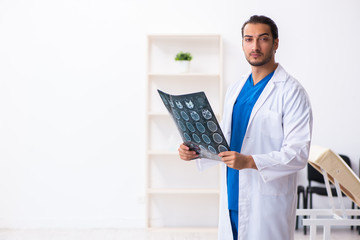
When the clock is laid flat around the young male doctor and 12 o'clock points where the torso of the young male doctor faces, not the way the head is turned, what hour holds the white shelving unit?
The white shelving unit is roughly at 4 o'clock from the young male doctor.

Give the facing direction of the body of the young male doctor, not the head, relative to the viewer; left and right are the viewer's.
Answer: facing the viewer and to the left of the viewer

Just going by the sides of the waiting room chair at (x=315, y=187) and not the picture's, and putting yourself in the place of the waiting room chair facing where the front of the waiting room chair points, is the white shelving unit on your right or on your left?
on your right

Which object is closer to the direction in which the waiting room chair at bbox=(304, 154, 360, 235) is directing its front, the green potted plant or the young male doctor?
the young male doctor

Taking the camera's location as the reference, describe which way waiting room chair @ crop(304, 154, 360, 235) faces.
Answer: facing the viewer

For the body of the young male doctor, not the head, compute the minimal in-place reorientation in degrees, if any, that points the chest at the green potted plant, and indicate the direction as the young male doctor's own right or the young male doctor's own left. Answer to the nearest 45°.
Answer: approximately 135° to the young male doctor's own right

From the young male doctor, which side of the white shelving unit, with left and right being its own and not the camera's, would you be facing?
front

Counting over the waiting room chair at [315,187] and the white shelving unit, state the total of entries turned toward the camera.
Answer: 2

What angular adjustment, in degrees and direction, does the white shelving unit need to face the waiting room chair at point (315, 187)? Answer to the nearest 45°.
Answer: approximately 90° to its left

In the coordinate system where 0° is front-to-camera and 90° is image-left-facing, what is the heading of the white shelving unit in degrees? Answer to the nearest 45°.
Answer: approximately 0°

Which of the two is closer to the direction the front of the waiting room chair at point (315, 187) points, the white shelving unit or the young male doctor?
the young male doctor
